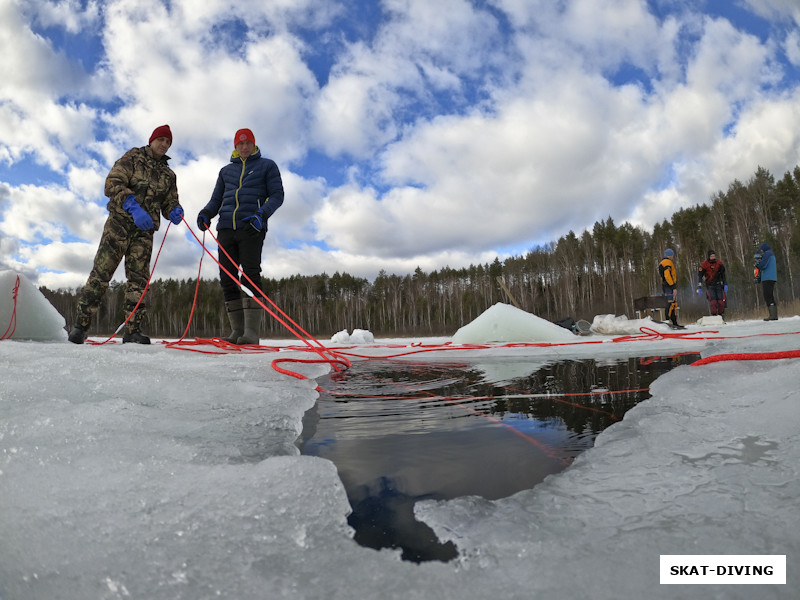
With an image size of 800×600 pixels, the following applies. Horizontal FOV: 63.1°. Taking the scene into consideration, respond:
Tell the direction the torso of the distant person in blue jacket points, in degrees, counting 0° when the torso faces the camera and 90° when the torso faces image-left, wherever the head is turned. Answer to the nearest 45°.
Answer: approximately 90°

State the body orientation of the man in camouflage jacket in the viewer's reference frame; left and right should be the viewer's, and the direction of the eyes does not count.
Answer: facing the viewer and to the right of the viewer

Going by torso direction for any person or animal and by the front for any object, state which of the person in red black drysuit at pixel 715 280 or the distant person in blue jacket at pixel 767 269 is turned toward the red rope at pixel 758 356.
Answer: the person in red black drysuit
